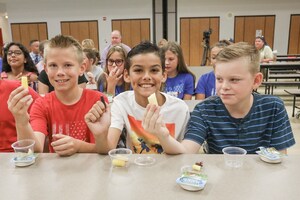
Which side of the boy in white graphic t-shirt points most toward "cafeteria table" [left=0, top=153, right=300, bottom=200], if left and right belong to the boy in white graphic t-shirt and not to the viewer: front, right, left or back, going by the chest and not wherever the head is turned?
front

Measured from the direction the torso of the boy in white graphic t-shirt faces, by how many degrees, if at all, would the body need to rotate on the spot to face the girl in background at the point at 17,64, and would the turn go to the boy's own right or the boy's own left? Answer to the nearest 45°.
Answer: approximately 135° to the boy's own right

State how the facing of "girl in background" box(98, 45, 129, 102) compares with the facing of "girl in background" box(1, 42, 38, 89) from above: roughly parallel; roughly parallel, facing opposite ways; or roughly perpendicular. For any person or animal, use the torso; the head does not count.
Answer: roughly parallel

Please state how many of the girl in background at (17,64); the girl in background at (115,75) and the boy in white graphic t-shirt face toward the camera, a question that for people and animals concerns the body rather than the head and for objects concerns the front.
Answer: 3

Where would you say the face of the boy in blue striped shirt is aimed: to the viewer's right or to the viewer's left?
to the viewer's left

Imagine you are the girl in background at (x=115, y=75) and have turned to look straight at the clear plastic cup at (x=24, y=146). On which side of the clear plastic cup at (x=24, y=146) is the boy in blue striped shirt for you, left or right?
left

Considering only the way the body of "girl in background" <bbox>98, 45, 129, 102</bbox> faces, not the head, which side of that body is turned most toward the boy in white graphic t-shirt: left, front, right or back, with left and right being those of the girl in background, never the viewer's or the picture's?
front

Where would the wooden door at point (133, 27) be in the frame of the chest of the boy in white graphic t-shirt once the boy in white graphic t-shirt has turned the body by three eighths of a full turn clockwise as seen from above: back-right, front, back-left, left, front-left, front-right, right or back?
front-right

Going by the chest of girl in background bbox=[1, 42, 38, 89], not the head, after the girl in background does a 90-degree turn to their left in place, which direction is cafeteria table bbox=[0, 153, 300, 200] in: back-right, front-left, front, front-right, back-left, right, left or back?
right

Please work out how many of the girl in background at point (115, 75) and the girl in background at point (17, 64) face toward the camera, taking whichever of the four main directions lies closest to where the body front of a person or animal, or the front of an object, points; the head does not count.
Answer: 2

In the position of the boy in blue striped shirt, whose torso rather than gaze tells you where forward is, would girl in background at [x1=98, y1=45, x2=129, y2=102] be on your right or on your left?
on your right

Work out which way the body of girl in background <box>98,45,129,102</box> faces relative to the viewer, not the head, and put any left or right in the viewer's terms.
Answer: facing the viewer

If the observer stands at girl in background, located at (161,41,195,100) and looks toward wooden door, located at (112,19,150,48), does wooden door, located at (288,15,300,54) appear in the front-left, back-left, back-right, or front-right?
front-right

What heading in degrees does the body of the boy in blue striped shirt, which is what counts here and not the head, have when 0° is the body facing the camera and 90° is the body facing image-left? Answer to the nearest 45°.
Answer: approximately 45°

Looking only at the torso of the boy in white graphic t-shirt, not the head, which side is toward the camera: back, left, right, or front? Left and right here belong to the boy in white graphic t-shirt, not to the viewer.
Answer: front

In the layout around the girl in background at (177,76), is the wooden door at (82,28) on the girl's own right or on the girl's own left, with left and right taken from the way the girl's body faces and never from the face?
on the girl's own right

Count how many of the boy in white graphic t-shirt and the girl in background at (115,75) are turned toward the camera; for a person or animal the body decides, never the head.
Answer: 2
